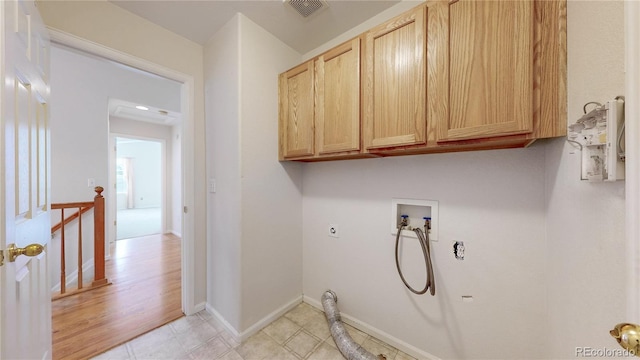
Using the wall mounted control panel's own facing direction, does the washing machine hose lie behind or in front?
in front

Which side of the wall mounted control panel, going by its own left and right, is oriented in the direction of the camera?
left

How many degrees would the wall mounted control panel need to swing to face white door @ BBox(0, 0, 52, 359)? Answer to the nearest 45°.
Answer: approximately 45° to its left
